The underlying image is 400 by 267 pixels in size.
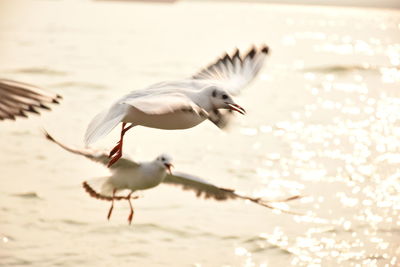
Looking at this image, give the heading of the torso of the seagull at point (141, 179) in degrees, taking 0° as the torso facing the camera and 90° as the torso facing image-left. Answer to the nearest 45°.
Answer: approximately 315°

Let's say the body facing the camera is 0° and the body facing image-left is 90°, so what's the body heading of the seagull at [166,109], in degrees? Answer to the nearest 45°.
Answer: approximately 270°
